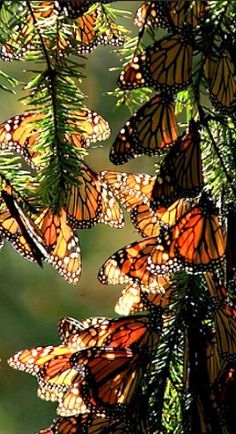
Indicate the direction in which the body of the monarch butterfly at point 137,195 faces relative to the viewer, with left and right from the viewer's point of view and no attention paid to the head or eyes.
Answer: facing to the right of the viewer

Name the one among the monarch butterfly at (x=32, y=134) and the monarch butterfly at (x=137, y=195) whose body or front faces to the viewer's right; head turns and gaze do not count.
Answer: the monarch butterfly at (x=137, y=195)

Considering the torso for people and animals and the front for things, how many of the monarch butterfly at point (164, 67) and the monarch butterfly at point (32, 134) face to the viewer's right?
1
